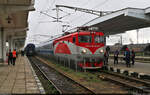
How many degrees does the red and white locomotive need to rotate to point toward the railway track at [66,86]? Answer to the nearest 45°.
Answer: approximately 45° to its right

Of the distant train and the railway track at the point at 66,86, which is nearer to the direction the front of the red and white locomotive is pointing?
the railway track

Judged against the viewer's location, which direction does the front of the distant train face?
facing the viewer

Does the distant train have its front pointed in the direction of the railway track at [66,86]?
yes

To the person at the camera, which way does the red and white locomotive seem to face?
facing the viewer and to the right of the viewer

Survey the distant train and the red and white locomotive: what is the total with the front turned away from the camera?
0

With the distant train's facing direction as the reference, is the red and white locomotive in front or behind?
in front
